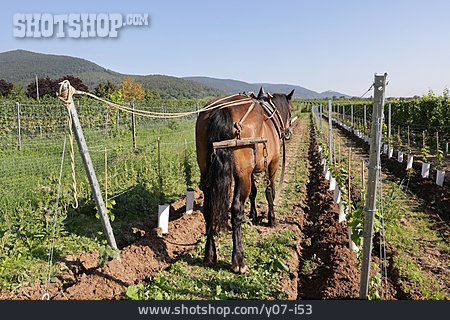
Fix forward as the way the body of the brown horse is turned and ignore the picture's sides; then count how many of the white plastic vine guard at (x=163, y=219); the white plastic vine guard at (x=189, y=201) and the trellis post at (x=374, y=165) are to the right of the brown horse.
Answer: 1

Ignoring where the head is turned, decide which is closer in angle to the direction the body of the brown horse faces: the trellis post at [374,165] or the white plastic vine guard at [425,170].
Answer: the white plastic vine guard

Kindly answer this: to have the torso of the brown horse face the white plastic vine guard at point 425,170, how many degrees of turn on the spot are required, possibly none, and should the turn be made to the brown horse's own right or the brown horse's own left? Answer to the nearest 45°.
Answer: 0° — it already faces it

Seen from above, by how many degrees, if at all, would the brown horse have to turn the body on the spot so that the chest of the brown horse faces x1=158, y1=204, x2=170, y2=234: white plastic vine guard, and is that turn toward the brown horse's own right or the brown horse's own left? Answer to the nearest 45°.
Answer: approximately 90° to the brown horse's own left

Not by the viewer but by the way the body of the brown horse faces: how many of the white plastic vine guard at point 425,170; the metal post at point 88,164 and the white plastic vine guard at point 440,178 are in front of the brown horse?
2

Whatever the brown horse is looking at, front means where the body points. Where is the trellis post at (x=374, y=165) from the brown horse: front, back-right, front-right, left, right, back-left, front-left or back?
right

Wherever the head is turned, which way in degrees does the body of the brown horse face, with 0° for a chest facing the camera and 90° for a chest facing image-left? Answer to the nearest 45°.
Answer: approximately 225°

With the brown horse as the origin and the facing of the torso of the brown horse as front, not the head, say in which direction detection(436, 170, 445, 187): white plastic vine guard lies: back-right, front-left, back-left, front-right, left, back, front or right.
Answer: front

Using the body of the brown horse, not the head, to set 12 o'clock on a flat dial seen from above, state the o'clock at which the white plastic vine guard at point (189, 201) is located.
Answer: The white plastic vine guard is roughly at 10 o'clock from the brown horse.

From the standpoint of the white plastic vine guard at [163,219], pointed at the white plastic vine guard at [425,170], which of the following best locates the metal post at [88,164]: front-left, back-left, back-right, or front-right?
back-right

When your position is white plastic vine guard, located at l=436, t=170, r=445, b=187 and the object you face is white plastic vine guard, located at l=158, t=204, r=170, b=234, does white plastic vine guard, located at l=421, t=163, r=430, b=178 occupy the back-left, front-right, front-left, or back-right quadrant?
back-right
